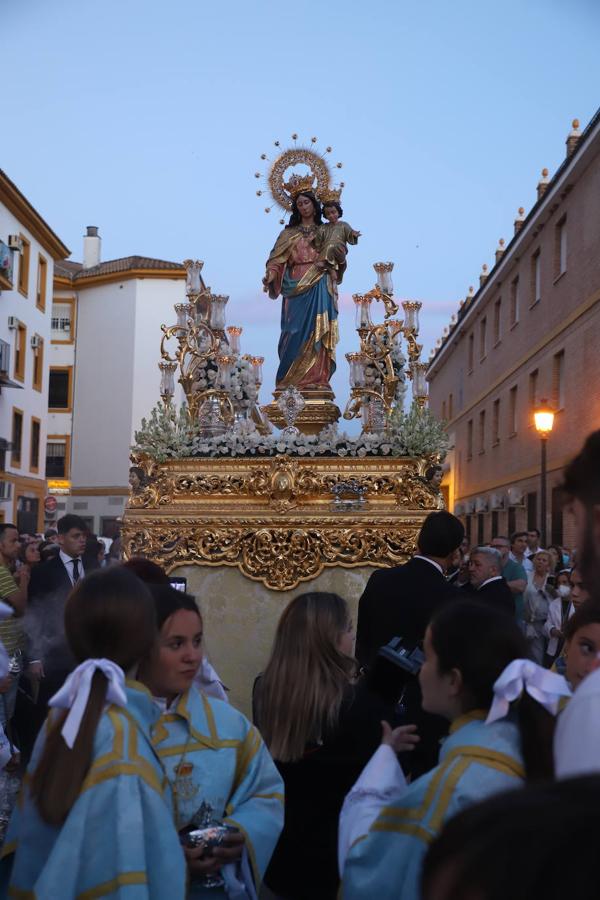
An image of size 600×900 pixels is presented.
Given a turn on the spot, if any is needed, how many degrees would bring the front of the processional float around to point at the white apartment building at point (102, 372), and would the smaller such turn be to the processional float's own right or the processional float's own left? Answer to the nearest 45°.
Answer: approximately 180°

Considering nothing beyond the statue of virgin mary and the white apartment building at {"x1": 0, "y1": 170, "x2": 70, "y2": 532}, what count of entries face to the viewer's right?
1

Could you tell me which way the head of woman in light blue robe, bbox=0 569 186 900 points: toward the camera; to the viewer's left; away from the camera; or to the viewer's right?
away from the camera

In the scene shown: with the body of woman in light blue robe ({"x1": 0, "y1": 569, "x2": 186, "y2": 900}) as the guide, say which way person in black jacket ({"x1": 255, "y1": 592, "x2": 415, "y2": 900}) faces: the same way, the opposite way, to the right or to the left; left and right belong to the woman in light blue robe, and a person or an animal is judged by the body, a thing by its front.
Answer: the same way

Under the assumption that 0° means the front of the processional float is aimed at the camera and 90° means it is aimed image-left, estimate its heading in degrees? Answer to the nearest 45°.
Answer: approximately 0°

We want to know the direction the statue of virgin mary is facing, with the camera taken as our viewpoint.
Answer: facing the viewer

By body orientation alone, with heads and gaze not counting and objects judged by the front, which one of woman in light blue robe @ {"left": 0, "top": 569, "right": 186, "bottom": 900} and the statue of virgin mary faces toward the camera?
the statue of virgin mary

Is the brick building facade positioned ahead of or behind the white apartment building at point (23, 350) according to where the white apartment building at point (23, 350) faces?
ahead

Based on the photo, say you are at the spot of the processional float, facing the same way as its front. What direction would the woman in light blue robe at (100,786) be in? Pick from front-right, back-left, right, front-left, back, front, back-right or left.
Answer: front

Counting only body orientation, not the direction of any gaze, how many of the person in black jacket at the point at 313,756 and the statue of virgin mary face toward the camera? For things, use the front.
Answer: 1

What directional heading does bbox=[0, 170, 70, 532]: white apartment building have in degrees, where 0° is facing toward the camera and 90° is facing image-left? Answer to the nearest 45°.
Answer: approximately 270°

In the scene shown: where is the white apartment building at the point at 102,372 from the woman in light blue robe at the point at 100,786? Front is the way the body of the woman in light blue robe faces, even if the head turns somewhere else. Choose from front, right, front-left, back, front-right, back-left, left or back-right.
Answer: front-left

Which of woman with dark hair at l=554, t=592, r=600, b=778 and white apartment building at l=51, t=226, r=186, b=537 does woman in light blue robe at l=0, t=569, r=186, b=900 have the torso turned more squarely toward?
the white apartment building

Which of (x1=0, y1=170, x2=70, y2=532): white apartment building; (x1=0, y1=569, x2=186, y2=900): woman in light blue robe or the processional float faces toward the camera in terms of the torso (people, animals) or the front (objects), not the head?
the processional float

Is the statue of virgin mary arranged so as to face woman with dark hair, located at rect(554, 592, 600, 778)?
yes

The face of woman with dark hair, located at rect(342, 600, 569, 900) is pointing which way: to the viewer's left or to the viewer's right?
to the viewer's left
